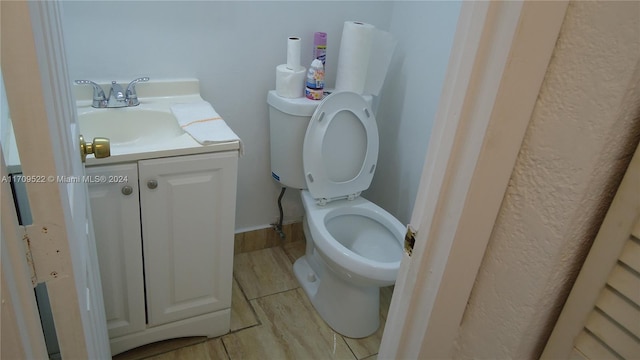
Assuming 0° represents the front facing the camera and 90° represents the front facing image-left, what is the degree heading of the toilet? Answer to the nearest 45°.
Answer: approximately 315°

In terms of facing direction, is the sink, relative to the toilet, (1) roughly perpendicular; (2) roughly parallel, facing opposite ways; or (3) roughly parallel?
roughly parallel

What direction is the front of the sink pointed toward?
toward the camera

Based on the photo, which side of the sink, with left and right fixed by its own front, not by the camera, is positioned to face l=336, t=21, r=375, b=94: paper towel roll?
left

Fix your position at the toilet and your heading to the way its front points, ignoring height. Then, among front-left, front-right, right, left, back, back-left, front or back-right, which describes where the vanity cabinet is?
right

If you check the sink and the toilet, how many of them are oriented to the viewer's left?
0

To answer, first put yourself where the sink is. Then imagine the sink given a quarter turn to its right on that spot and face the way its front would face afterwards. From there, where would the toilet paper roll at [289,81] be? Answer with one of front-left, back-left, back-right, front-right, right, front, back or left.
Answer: back

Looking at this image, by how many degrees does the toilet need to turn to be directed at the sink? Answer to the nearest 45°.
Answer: approximately 135° to its right
